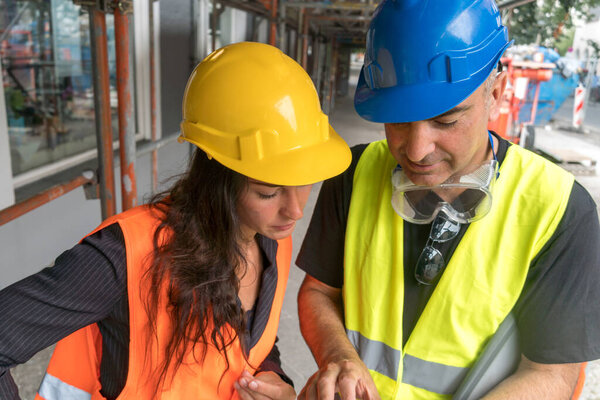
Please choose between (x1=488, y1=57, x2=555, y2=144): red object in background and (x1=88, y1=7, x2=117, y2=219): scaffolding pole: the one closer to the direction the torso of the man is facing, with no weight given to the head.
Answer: the scaffolding pole

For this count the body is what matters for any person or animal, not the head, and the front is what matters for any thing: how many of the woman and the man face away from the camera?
0

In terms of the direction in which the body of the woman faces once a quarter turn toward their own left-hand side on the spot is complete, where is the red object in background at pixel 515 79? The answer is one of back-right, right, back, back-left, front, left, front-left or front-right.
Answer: front

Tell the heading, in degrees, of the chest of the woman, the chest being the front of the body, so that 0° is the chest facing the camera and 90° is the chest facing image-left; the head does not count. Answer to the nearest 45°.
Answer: approximately 315°

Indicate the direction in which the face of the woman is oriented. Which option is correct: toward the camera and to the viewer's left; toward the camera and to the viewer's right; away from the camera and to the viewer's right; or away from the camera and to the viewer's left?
toward the camera and to the viewer's right

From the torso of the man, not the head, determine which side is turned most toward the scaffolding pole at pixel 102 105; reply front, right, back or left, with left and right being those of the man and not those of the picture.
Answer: right

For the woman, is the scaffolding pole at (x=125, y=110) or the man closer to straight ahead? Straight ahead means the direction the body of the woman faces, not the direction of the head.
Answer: the man

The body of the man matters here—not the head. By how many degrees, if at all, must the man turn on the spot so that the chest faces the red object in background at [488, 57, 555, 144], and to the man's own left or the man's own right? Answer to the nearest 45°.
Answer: approximately 135° to the man's own right

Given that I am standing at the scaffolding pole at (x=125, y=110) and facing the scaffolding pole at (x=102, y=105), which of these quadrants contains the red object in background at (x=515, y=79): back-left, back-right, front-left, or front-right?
back-right
